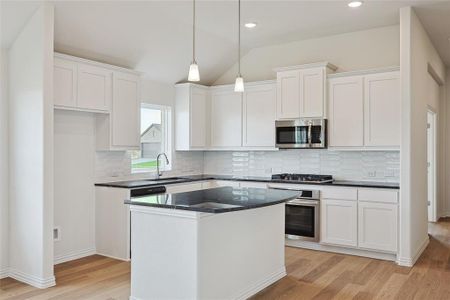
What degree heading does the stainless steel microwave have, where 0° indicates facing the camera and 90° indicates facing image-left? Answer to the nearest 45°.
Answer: approximately 45°

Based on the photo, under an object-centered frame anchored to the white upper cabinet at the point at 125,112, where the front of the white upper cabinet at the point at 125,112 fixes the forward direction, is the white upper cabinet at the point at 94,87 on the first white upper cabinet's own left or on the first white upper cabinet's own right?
on the first white upper cabinet's own right

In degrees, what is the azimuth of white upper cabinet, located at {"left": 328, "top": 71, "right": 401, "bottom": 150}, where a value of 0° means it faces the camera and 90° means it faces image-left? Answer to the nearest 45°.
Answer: approximately 45°

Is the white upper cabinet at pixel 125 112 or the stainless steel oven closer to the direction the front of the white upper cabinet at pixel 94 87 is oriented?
the stainless steel oven

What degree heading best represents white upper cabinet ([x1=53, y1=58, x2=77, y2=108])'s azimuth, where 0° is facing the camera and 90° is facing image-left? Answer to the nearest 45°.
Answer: approximately 315°
